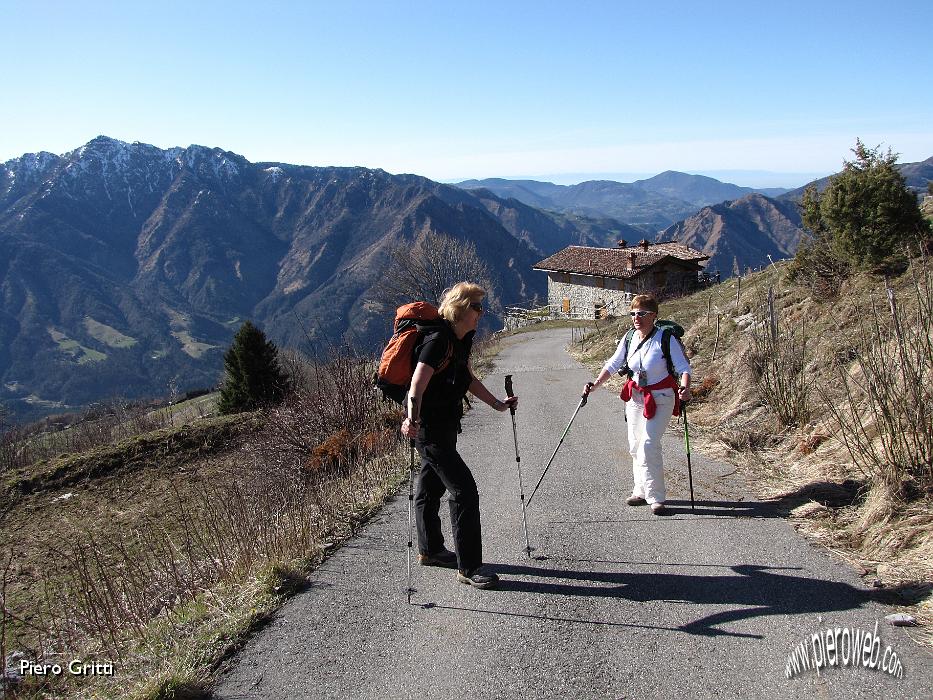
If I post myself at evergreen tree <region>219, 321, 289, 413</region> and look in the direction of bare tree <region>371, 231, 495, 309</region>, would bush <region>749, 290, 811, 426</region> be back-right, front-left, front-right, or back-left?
back-right

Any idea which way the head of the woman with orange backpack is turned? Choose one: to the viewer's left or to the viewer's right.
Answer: to the viewer's right

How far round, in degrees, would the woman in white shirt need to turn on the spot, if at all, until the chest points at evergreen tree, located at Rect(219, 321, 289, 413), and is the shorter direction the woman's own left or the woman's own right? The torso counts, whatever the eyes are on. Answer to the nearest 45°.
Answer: approximately 90° to the woman's own right

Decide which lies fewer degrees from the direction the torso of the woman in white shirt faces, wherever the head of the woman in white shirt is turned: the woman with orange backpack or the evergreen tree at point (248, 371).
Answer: the woman with orange backpack

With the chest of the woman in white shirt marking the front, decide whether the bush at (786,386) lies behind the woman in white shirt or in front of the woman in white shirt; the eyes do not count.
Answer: behind

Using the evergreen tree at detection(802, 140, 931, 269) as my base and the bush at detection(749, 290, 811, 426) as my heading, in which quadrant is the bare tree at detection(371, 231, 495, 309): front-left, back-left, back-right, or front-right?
back-right

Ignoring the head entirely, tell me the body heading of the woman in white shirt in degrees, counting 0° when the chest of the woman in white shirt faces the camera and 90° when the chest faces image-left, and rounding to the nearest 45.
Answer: approximately 45°
